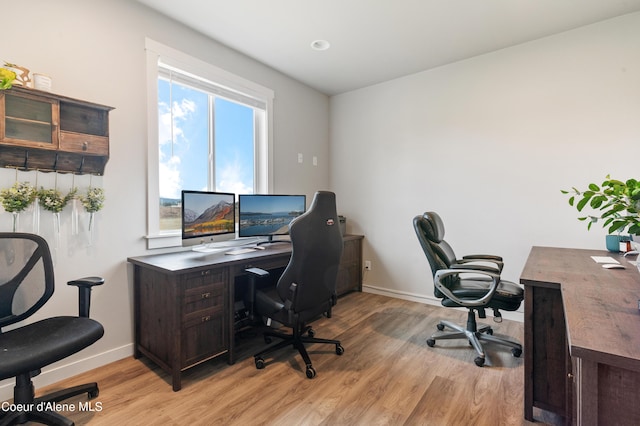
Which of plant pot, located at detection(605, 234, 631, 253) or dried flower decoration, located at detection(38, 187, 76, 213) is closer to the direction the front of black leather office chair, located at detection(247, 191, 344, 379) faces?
the dried flower decoration

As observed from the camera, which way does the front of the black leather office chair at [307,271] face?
facing away from the viewer and to the left of the viewer

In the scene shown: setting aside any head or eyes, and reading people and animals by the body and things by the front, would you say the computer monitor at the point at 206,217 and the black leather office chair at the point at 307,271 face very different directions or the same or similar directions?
very different directions

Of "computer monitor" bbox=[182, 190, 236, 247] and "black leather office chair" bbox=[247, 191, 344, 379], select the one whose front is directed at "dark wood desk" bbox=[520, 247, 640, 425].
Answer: the computer monitor

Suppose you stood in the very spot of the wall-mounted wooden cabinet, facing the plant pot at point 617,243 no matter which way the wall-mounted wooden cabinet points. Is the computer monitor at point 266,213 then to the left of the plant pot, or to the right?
left

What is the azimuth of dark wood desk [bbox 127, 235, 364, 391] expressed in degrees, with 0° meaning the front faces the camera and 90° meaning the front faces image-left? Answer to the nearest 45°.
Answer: approximately 315°

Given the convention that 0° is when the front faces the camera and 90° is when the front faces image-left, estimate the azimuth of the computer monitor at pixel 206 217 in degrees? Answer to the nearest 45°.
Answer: approximately 315°

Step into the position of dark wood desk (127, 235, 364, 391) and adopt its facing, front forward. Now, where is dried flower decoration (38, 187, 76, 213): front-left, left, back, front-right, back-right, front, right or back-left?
back-right
